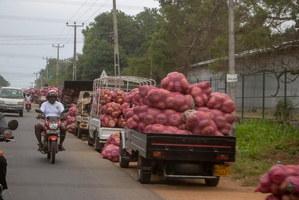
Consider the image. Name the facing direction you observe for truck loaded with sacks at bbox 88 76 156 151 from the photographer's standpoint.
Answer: facing away from the viewer and to the left of the viewer

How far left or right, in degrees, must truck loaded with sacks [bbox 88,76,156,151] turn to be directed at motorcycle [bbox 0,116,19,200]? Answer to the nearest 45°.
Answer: approximately 135° to its left

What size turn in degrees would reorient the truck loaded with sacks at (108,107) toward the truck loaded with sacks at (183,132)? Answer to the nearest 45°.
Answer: approximately 135° to its left

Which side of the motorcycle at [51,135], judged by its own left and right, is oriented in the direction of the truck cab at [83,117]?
back

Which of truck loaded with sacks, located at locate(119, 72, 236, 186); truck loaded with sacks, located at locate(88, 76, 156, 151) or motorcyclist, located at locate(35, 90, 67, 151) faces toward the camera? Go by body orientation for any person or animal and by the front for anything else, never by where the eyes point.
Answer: the motorcyclist

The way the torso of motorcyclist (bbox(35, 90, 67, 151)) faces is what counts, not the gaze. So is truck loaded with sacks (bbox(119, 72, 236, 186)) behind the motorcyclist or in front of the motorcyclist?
in front

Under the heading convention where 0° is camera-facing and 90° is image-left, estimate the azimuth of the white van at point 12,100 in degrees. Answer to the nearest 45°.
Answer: approximately 0°

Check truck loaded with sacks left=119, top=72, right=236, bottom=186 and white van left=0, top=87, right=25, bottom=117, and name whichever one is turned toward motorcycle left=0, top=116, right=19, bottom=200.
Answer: the white van

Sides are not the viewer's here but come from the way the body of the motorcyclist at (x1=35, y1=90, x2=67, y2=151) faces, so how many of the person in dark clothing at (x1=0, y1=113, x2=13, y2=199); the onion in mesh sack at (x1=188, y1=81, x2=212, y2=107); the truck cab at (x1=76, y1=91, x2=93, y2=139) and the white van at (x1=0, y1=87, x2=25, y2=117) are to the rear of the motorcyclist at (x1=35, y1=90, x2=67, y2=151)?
2

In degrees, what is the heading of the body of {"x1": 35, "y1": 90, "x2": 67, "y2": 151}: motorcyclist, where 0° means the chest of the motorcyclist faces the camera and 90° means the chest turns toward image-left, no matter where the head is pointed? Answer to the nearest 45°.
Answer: approximately 0°

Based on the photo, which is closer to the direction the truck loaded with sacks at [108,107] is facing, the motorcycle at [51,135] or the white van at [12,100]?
the white van

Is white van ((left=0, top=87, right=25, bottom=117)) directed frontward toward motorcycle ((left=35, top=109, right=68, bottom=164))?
yes

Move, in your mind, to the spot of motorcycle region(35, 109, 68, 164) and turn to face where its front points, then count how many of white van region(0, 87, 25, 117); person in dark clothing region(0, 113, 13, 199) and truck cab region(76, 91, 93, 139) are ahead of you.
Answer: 1
